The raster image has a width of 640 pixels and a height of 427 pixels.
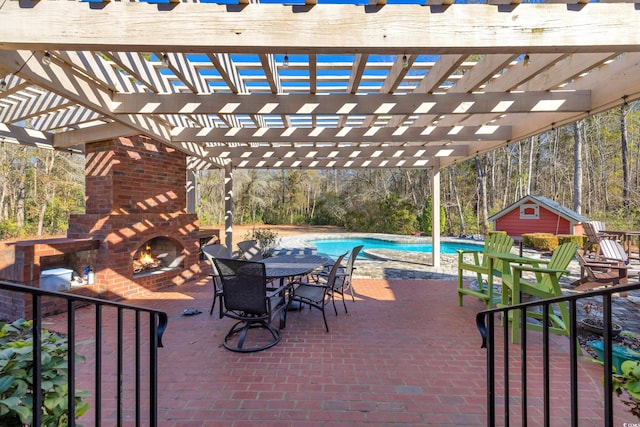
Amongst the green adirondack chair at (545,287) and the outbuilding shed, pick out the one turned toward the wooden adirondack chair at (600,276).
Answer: the outbuilding shed

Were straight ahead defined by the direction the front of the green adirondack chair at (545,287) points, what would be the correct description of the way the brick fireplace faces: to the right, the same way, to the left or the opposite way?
the opposite way

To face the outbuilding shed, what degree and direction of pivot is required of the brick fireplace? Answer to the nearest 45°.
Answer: approximately 45° to its left

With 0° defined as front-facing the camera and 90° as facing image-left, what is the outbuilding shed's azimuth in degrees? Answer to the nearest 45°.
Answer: approximately 0°

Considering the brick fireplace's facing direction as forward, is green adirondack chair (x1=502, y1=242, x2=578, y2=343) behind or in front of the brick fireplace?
in front

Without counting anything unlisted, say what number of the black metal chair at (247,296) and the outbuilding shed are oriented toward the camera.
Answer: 1

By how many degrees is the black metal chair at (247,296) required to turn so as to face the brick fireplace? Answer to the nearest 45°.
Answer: approximately 90° to its left

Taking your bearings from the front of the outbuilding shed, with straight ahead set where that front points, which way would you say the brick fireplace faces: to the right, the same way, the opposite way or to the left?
to the left

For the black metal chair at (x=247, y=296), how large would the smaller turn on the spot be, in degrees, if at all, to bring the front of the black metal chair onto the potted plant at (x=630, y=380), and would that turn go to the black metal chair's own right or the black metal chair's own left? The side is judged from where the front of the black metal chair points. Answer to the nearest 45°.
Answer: approximately 90° to the black metal chair's own right

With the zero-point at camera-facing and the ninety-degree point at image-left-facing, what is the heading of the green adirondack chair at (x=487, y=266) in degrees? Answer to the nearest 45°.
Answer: approximately 45°

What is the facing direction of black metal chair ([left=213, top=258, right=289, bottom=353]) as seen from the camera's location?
facing away from the viewer and to the right of the viewer

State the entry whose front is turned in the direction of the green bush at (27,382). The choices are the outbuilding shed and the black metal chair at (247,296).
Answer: the outbuilding shed

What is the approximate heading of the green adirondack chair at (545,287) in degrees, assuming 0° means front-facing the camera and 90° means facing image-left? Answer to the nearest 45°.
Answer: approximately 45°

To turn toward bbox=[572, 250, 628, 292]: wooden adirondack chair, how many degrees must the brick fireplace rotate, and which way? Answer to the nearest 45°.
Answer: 0° — it already faces it

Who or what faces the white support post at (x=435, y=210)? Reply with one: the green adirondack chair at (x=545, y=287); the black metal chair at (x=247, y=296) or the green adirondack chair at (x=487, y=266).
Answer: the black metal chair

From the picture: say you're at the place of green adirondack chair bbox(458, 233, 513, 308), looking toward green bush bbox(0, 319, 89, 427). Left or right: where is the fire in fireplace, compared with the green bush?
right

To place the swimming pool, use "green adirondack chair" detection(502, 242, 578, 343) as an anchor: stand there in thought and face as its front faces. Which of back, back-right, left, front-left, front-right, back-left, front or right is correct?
right

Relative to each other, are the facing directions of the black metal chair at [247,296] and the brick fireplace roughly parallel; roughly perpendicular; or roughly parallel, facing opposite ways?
roughly perpendicular
